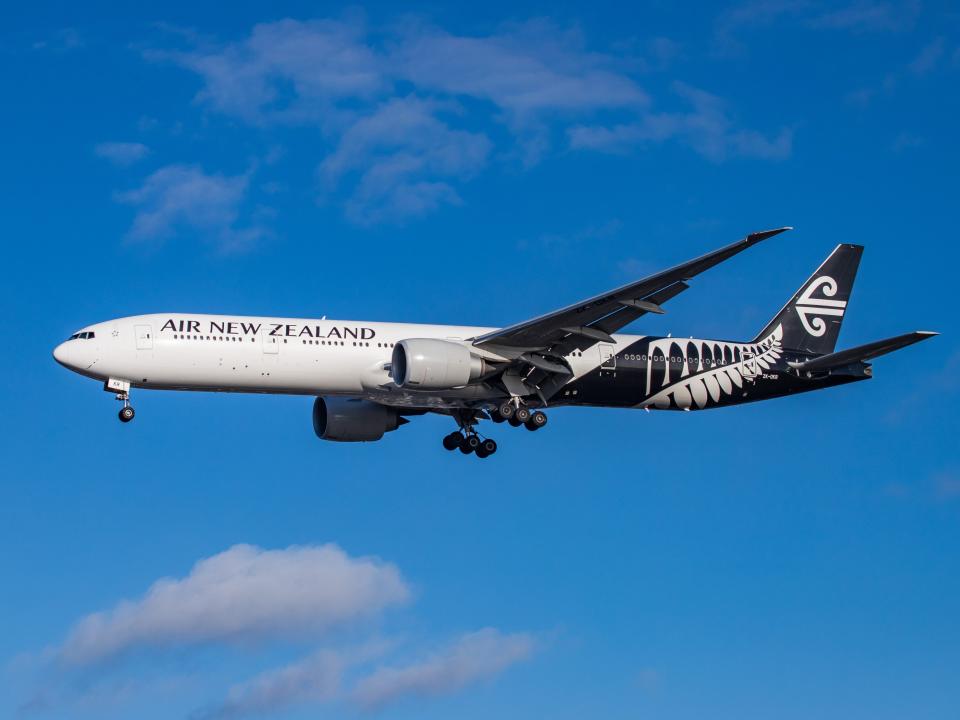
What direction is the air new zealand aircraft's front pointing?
to the viewer's left
